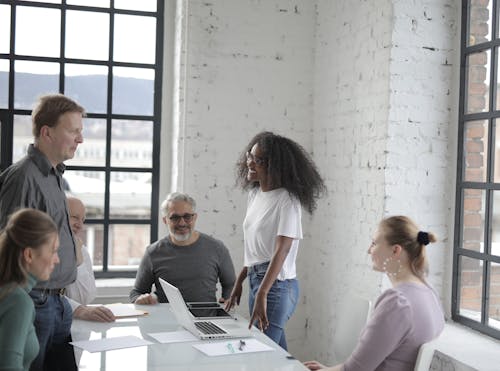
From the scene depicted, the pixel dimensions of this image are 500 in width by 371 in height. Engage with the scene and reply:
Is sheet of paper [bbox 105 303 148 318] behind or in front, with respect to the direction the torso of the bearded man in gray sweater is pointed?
in front

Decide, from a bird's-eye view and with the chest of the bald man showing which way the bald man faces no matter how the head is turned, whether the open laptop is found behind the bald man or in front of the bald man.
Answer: in front

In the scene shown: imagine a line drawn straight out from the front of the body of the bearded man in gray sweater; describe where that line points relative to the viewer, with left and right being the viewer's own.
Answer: facing the viewer

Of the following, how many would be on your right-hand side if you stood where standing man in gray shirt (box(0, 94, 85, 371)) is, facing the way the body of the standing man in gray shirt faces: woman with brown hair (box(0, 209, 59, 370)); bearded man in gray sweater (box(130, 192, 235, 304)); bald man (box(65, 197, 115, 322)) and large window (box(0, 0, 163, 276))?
1

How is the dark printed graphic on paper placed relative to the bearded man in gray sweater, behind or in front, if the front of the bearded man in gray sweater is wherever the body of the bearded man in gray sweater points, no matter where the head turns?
in front

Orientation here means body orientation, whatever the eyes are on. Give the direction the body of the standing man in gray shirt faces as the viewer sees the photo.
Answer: to the viewer's right

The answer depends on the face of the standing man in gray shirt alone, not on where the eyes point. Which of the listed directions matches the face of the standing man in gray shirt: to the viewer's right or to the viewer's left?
to the viewer's right

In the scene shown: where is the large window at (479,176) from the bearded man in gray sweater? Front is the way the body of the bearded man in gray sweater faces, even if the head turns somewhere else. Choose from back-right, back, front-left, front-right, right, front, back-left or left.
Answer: left

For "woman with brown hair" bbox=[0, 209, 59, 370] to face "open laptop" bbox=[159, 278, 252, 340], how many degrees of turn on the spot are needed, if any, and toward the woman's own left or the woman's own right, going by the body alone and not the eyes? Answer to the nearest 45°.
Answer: approximately 45° to the woman's own left

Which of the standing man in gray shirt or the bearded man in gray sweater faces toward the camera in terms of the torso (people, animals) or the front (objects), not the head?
the bearded man in gray sweater

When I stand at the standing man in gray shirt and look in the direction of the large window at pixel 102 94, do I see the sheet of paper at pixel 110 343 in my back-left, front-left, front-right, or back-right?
back-right

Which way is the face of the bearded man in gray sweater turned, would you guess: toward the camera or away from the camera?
toward the camera

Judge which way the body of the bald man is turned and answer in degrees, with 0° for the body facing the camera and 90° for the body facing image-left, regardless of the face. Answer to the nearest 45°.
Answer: approximately 315°

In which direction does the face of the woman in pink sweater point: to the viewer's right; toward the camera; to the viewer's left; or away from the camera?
to the viewer's left
